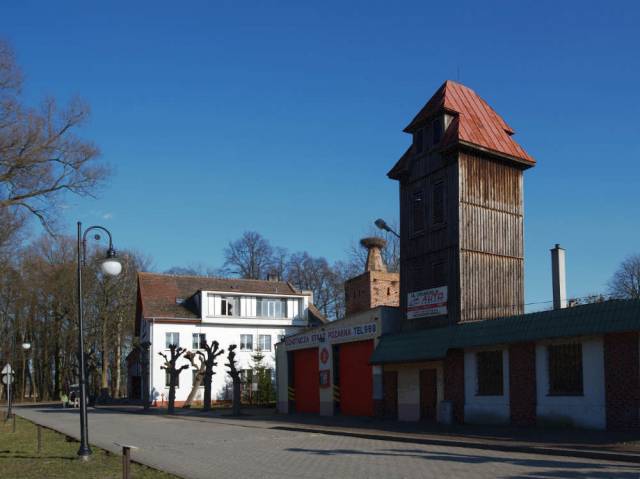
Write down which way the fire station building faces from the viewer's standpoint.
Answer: facing the viewer and to the left of the viewer
